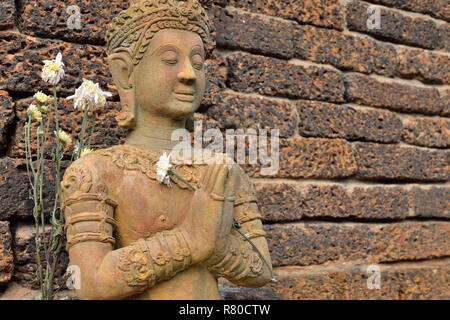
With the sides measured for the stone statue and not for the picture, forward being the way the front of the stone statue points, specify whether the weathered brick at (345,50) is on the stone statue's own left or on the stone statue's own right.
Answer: on the stone statue's own left

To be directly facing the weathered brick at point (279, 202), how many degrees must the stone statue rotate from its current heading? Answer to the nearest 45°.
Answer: approximately 90° to its left

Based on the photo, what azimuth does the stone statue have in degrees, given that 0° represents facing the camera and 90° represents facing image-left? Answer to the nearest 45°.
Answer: approximately 315°

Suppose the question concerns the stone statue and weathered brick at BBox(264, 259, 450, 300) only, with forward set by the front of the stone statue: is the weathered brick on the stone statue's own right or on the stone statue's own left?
on the stone statue's own left

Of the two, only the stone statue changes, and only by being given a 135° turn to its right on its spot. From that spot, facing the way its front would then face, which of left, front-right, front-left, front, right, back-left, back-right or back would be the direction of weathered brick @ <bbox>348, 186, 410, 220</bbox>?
back-right

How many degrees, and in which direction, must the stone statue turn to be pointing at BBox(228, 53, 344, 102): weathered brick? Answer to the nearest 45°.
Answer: approximately 90° to its left

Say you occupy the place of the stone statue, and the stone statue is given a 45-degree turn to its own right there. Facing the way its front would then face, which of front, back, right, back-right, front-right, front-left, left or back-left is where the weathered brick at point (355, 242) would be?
back-left

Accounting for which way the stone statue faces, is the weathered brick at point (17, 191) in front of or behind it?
behind

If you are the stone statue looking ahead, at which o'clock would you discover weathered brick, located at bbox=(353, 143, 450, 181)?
The weathered brick is roughly at 9 o'clock from the stone statue.

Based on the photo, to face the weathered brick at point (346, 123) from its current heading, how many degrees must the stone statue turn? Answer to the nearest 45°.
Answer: approximately 90° to its left

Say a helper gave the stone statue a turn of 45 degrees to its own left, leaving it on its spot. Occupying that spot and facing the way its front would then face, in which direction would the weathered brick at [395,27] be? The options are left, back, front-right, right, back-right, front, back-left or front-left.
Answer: front-left
